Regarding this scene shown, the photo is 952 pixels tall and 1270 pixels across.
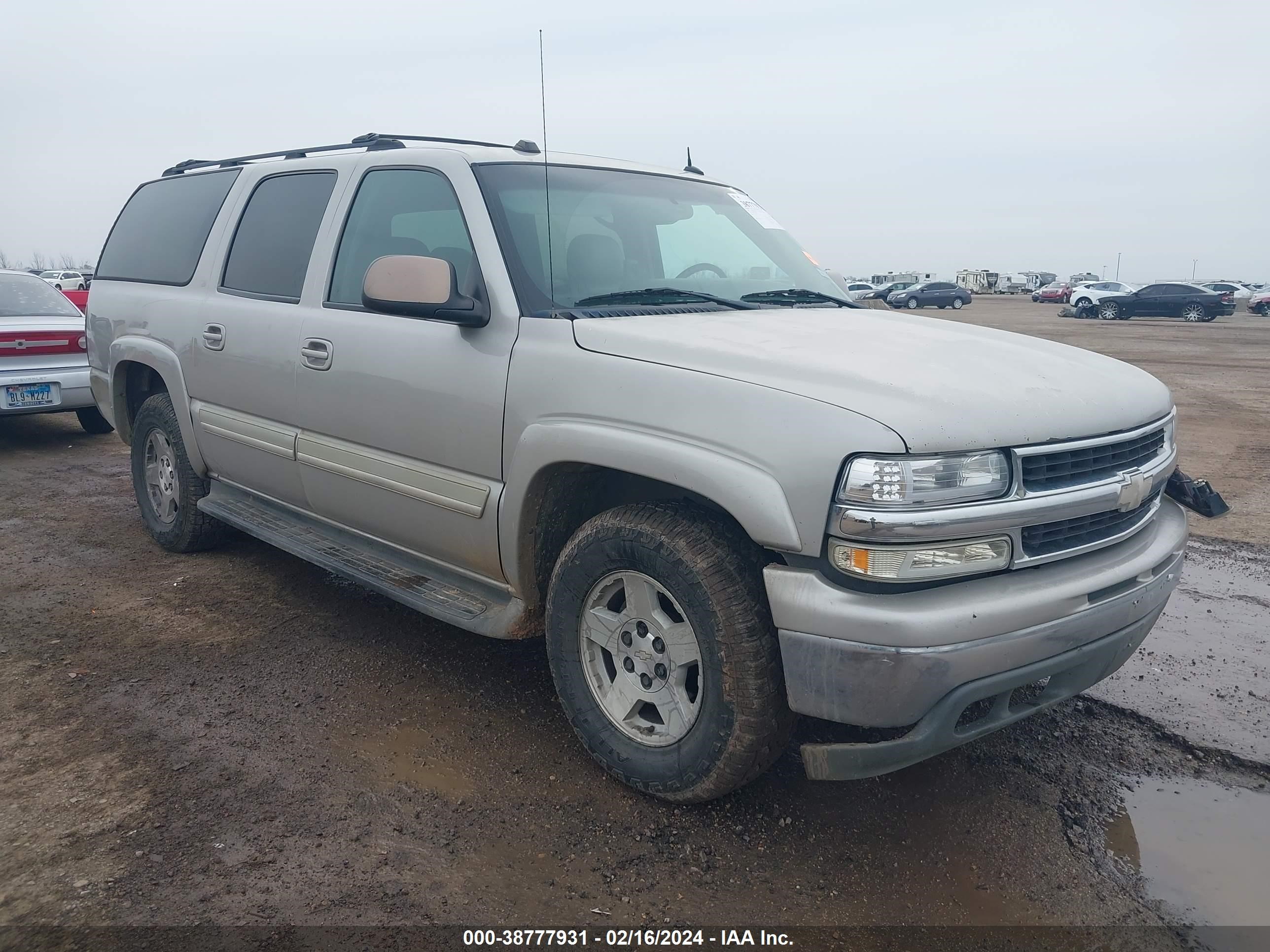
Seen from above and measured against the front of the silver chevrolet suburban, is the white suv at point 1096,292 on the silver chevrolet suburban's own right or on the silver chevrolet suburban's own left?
on the silver chevrolet suburban's own left

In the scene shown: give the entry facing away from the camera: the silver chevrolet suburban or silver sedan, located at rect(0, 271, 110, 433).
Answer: the silver sedan

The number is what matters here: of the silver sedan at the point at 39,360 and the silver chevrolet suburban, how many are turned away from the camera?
1

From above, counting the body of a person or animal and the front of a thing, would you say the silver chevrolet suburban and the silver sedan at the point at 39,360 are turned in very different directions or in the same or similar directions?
very different directions

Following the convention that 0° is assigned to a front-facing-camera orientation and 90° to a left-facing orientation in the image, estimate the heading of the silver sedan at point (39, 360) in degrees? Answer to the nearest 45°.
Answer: approximately 180°

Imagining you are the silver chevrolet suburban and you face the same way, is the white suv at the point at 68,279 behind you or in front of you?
behind

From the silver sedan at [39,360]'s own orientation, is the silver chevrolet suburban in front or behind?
behind
